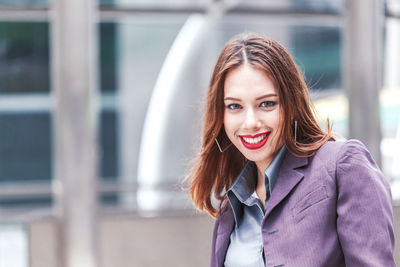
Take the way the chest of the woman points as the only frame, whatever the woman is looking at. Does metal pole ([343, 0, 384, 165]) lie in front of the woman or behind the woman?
behind

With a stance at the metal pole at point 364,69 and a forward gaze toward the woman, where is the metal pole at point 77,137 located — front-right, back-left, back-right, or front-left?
front-right

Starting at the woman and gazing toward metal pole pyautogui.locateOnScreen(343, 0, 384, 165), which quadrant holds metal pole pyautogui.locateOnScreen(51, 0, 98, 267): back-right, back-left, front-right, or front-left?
front-left

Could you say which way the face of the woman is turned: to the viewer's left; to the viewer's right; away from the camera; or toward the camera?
toward the camera

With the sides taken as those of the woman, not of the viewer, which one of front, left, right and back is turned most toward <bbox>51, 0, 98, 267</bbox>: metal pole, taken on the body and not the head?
right

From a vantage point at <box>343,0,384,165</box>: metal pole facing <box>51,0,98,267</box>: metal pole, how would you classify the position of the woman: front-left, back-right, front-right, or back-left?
front-left

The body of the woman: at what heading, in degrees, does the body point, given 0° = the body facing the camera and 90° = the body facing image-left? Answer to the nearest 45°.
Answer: approximately 45°
